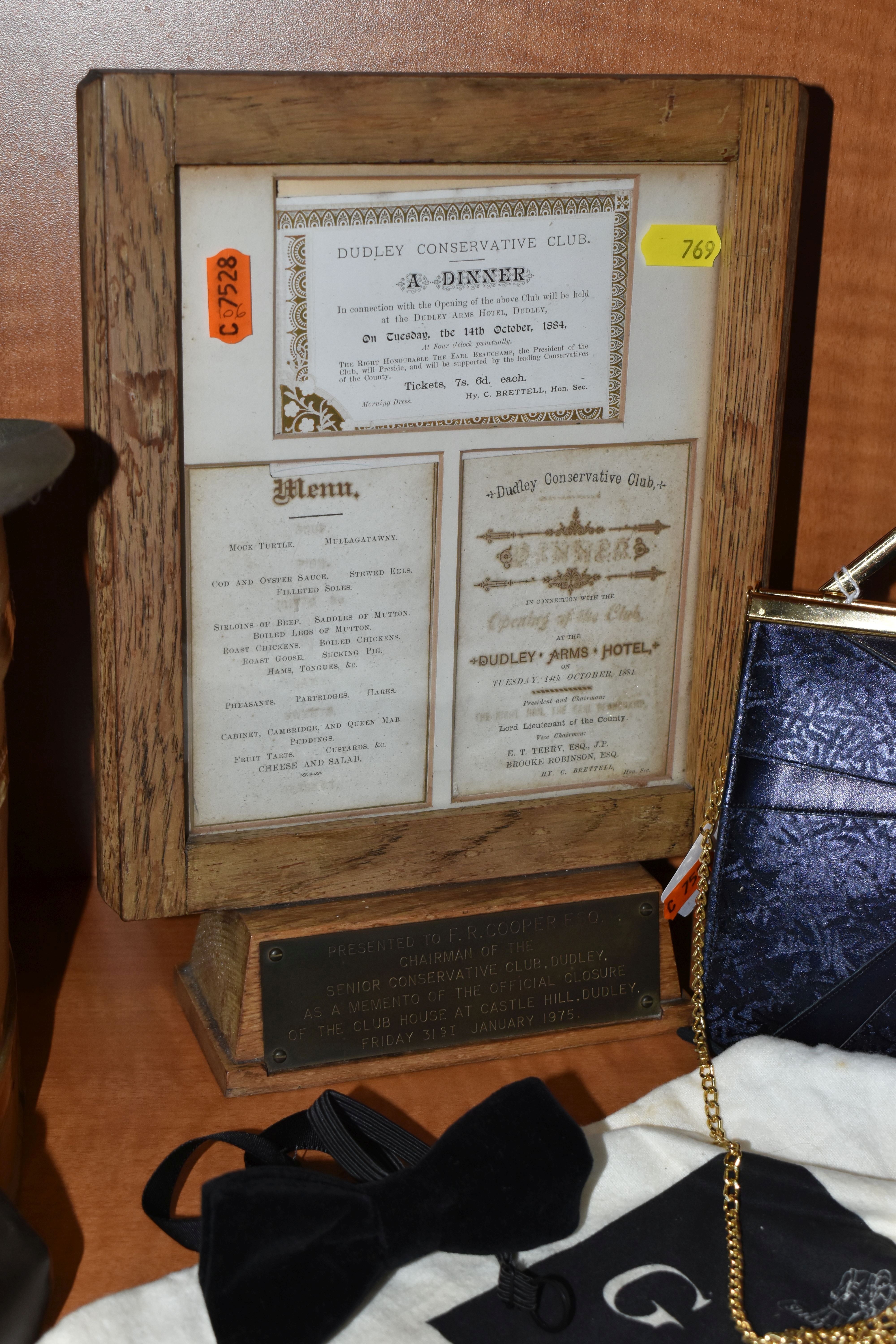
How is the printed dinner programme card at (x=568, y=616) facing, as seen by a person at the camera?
facing the viewer

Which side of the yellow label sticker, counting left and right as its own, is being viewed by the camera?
front

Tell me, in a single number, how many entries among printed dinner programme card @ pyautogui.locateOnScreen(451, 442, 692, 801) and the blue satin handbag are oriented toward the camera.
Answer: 2

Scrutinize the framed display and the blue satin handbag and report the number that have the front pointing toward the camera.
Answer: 2

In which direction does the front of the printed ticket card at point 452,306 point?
toward the camera

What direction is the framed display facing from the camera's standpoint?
toward the camera
